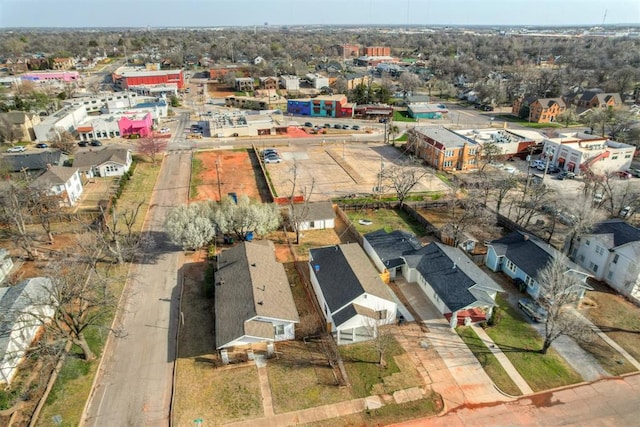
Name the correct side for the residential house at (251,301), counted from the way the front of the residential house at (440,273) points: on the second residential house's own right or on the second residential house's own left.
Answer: on the second residential house's own right

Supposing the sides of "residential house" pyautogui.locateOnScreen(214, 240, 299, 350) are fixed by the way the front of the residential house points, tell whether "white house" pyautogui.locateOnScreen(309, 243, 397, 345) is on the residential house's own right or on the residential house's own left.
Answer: on the residential house's own left

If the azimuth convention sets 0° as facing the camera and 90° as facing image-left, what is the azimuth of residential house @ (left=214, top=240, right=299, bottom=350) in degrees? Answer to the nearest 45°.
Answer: approximately 0°

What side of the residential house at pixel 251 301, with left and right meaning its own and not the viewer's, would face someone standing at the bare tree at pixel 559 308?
left

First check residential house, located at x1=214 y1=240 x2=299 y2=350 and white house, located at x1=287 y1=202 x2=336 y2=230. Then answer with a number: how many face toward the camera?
2

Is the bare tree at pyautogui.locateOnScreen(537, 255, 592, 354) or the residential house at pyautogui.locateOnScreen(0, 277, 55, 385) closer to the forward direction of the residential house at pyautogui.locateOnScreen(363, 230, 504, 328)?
the bare tree

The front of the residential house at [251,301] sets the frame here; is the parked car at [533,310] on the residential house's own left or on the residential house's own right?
on the residential house's own left

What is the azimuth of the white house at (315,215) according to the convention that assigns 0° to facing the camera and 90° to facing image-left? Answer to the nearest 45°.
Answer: approximately 0°

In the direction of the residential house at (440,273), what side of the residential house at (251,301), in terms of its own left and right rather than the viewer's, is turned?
left

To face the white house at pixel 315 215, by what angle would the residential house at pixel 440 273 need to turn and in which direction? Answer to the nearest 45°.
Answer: approximately 180°
